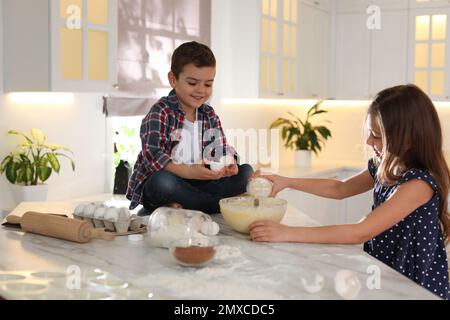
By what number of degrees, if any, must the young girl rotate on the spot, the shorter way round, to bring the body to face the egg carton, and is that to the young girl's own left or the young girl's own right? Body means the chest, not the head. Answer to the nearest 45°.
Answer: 0° — they already face it

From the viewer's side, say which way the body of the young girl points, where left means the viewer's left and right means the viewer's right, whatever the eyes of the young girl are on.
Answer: facing to the left of the viewer

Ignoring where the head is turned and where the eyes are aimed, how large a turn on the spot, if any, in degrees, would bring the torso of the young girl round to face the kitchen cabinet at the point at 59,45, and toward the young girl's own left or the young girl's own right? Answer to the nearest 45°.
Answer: approximately 45° to the young girl's own right

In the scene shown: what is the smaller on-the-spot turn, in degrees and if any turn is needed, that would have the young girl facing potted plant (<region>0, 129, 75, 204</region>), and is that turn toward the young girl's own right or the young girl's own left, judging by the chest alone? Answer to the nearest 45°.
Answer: approximately 45° to the young girl's own right

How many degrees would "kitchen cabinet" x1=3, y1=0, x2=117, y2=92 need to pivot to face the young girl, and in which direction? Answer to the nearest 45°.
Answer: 0° — it already faces them

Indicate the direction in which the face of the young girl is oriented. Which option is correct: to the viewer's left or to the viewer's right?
to the viewer's left

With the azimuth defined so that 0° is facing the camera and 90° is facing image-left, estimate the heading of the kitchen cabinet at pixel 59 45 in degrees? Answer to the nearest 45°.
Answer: approximately 315°

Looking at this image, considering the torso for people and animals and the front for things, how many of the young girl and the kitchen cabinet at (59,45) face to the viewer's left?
1

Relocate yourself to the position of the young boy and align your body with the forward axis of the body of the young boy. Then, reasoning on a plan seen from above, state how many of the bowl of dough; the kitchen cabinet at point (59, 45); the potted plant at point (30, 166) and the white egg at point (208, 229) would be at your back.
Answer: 2

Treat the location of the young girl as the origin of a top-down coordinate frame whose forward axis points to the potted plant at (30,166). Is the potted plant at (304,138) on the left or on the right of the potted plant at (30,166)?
right

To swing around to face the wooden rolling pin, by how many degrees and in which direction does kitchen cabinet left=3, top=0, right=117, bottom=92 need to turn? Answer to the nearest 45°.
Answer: approximately 45° to its right

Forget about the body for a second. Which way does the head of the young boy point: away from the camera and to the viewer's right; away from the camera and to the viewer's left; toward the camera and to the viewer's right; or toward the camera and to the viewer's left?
toward the camera and to the viewer's right
